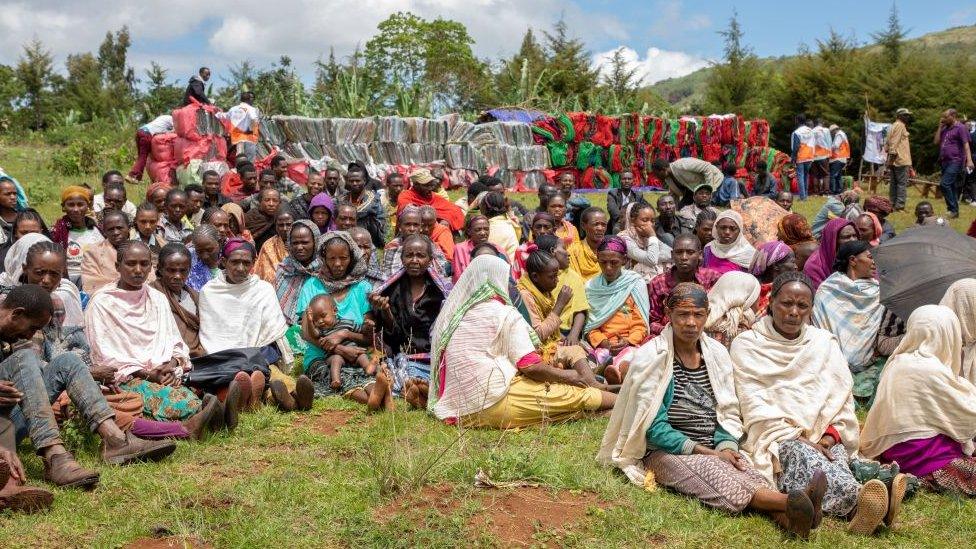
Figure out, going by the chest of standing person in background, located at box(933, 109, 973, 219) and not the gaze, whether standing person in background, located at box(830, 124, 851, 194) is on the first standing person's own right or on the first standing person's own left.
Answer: on the first standing person's own right

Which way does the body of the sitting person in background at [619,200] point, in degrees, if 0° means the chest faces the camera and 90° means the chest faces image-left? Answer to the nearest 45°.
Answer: approximately 0°

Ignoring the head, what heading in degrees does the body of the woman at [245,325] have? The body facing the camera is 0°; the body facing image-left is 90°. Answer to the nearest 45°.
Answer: approximately 0°

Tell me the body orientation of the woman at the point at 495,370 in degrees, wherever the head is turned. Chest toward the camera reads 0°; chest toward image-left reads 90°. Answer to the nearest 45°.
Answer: approximately 225°
